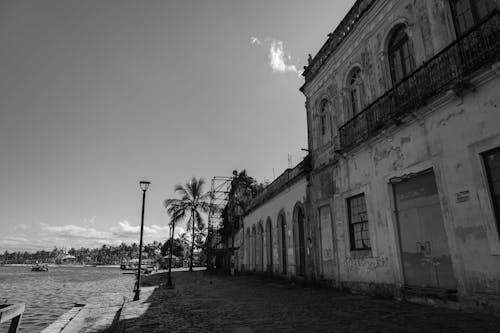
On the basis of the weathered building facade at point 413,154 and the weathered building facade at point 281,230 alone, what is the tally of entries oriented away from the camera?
0

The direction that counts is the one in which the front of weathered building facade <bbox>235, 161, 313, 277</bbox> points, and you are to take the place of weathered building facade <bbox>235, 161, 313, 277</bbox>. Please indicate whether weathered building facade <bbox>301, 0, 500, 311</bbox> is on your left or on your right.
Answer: on your left

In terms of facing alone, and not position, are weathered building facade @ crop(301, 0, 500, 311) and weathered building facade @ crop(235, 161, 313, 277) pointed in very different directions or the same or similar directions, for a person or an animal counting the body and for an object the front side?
same or similar directions

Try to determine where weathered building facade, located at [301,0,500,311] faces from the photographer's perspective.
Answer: facing the viewer and to the left of the viewer

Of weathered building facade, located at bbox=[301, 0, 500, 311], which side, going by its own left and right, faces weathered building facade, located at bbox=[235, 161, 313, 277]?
right

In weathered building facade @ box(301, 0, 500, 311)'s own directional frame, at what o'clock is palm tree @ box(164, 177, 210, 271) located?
The palm tree is roughly at 3 o'clock from the weathered building facade.
